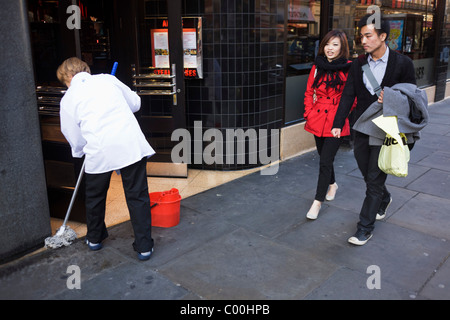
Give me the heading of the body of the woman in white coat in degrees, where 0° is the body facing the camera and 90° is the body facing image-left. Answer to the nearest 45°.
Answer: approximately 135°

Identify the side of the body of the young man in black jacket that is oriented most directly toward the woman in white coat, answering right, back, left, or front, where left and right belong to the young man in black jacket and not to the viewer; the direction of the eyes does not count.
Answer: front

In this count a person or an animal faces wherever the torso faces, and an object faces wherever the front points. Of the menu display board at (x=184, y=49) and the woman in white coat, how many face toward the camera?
1

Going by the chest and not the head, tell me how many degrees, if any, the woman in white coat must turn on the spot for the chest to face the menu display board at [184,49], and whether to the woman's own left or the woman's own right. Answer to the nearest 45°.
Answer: approximately 90° to the woman's own right

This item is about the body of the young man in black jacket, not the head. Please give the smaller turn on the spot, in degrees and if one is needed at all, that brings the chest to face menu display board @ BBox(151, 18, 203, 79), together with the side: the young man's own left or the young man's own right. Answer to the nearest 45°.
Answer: approximately 90° to the young man's own right

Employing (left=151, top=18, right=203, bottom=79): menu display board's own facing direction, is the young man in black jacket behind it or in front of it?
in front

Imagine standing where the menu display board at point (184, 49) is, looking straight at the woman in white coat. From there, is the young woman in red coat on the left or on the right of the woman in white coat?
left

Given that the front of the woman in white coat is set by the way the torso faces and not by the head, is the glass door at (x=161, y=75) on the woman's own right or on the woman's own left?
on the woman's own right

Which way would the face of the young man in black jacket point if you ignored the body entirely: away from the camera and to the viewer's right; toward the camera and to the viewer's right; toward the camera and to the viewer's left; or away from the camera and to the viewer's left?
toward the camera and to the viewer's left

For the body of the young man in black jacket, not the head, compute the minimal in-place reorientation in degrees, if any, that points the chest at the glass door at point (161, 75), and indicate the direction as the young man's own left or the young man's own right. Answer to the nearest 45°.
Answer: approximately 90° to the young man's own right

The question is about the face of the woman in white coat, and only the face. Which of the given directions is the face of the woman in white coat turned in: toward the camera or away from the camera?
away from the camera
